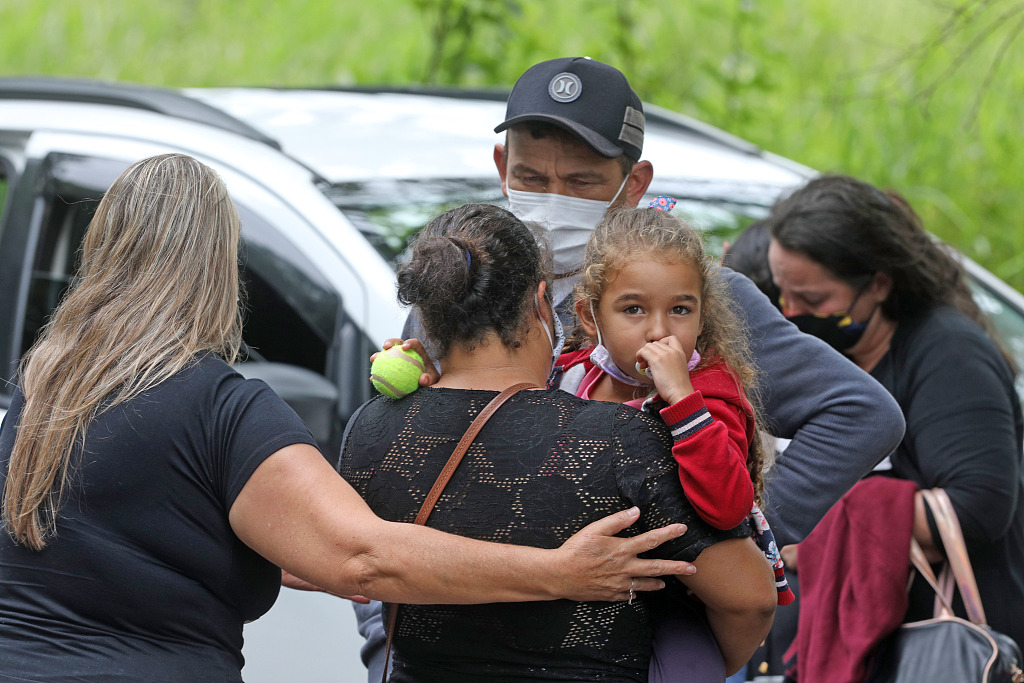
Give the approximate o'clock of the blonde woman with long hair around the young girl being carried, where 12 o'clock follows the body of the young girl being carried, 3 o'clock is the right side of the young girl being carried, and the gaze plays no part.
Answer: The blonde woman with long hair is roughly at 1 o'clock from the young girl being carried.

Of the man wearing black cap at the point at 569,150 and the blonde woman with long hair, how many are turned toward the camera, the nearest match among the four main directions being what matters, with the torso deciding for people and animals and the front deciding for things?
1

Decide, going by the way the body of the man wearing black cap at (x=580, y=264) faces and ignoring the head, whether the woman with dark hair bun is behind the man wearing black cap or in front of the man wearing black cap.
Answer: in front

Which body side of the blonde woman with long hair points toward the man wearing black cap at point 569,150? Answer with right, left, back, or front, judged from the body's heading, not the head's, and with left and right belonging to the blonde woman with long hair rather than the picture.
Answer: front

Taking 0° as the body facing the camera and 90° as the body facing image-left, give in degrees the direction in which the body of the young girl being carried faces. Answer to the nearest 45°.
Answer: approximately 45°

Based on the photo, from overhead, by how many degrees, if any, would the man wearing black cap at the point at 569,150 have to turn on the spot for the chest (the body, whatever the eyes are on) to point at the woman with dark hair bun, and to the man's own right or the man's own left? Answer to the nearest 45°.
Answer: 0° — they already face them

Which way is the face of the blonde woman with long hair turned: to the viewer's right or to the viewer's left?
to the viewer's right

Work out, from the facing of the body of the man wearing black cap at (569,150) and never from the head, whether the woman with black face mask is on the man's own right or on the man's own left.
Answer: on the man's own left

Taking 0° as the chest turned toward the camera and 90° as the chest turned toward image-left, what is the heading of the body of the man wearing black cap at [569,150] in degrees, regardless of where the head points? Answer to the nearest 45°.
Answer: approximately 0°

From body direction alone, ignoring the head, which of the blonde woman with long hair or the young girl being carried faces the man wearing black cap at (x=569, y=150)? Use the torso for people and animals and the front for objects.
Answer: the blonde woman with long hair

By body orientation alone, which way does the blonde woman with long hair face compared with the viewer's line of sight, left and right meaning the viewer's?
facing away from the viewer and to the right of the viewer

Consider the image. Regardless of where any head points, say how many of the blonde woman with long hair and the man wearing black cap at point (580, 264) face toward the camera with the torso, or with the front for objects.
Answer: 1
